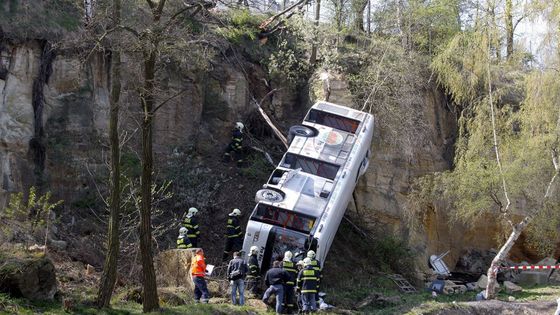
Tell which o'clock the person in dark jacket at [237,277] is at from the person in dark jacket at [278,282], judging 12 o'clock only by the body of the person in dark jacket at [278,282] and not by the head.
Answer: the person in dark jacket at [237,277] is roughly at 9 o'clock from the person in dark jacket at [278,282].

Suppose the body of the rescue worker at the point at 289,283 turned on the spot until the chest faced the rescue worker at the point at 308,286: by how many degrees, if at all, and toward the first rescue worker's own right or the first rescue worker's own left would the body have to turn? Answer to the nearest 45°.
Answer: approximately 90° to the first rescue worker's own right

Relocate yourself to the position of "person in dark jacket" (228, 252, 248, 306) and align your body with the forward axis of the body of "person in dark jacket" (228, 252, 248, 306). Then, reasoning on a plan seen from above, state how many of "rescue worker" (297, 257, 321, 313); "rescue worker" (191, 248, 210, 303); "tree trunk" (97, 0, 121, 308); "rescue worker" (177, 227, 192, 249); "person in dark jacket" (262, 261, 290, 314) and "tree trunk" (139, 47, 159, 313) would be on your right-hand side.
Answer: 2

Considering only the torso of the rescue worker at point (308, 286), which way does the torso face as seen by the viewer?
away from the camera

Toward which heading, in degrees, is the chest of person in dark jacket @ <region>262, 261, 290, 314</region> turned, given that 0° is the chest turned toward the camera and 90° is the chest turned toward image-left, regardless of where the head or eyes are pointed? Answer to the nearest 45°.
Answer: approximately 180°

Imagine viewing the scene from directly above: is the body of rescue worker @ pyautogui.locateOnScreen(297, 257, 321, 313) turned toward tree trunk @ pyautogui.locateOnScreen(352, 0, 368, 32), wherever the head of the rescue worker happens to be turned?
yes

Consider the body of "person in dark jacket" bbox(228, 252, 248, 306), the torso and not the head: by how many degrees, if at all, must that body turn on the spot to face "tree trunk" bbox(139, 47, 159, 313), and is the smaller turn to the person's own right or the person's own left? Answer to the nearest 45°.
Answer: approximately 135° to the person's own left

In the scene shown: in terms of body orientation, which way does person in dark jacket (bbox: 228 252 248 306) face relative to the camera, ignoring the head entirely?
away from the camera

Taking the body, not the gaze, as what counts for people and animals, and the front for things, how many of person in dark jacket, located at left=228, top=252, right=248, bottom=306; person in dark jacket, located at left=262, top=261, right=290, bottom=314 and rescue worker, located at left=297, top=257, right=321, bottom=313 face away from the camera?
3

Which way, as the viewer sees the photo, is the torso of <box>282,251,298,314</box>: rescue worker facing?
away from the camera

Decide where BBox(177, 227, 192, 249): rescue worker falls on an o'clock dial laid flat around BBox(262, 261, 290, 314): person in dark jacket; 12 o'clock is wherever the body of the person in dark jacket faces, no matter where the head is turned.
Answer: The rescue worker is roughly at 10 o'clock from the person in dark jacket.

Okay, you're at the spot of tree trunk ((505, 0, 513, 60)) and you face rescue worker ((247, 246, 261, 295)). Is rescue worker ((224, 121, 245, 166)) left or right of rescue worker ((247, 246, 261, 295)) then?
right

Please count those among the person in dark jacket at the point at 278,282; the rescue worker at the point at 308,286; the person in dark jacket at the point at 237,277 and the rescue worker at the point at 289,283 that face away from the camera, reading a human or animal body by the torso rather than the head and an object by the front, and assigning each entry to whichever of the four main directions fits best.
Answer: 4

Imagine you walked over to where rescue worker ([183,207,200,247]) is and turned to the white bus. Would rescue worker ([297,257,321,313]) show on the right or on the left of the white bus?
right

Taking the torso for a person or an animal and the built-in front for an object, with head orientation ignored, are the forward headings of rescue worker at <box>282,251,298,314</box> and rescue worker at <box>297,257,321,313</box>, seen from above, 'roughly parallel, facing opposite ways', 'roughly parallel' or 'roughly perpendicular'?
roughly parallel

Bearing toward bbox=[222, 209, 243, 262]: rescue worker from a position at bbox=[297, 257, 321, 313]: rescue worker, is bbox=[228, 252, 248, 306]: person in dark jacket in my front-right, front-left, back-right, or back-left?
front-left
